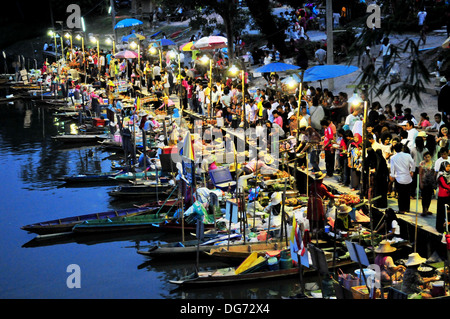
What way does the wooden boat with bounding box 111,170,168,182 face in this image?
to the viewer's left

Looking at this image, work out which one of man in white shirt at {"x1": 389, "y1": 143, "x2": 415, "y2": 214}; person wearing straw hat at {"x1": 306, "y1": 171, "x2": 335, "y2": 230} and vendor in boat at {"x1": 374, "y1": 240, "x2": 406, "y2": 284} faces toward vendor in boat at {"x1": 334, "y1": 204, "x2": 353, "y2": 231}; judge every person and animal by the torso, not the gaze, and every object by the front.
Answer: the person wearing straw hat

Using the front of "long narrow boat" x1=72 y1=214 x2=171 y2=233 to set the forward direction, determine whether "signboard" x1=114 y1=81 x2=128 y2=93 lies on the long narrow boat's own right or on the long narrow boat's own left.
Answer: on the long narrow boat's own right

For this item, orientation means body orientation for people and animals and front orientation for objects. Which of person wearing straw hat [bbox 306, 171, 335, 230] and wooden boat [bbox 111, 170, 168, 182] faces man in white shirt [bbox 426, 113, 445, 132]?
the person wearing straw hat

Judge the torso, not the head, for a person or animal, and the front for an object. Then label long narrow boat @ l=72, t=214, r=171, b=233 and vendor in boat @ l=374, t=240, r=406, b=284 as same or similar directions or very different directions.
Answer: very different directions
